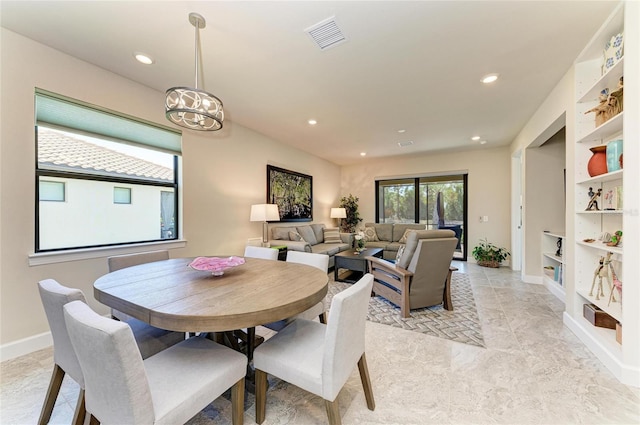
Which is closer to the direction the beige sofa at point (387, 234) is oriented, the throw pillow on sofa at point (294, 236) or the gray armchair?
the gray armchair

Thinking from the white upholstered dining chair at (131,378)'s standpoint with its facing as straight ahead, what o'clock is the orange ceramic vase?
The orange ceramic vase is roughly at 2 o'clock from the white upholstered dining chair.

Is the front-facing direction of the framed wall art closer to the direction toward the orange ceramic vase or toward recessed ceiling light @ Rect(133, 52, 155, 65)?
the orange ceramic vase

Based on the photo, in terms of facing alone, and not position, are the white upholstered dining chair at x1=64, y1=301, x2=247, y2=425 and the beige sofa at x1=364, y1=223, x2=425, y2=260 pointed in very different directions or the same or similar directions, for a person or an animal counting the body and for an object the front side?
very different directions

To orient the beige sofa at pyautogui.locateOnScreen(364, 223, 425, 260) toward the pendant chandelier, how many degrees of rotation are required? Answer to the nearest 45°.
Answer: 0° — it already faces it

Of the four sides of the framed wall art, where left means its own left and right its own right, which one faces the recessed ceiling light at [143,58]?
right

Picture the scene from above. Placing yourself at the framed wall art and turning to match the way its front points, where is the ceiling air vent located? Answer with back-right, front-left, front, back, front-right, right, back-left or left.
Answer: front-right

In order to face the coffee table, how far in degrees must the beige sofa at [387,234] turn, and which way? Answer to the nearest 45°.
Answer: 0° — it already faces it

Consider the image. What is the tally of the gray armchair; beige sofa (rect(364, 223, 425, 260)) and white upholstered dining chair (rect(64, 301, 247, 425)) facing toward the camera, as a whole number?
1

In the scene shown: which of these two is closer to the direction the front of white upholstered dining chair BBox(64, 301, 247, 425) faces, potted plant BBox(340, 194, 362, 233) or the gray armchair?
the gray armchair

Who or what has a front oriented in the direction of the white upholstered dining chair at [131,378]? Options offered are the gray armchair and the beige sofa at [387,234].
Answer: the beige sofa

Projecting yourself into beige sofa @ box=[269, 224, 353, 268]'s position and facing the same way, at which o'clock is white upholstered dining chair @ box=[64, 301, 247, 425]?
The white upholstered dining chair is roughly at 2 o'clock from the beige sofa.
